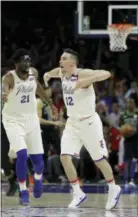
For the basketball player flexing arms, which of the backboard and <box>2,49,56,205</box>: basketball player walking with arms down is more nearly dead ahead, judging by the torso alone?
the basketball player walking with arms down

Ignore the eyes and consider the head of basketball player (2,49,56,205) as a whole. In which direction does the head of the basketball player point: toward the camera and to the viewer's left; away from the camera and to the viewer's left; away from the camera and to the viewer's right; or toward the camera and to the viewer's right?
toward the camera and to the viewer's right

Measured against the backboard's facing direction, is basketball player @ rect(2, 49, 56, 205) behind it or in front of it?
in front

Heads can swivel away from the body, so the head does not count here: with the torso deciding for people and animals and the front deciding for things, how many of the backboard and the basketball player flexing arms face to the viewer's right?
0

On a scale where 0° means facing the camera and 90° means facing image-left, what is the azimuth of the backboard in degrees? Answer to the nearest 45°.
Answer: approximately 0°

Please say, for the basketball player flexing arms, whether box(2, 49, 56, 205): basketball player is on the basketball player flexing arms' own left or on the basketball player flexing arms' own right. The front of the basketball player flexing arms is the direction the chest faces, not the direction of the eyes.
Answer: on the basketball player flexing arms' own right

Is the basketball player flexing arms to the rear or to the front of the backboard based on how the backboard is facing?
to the front
